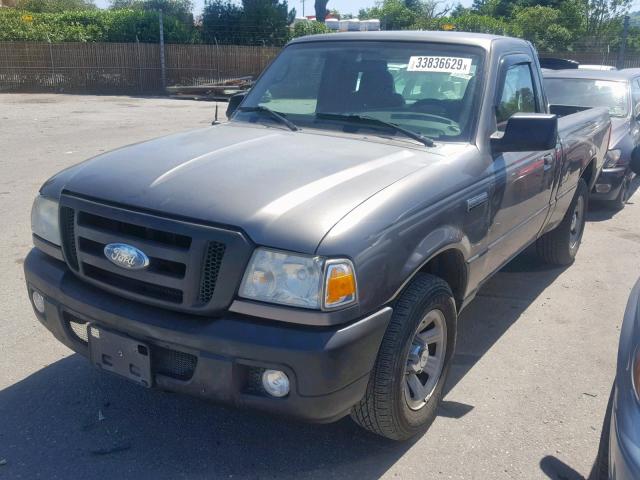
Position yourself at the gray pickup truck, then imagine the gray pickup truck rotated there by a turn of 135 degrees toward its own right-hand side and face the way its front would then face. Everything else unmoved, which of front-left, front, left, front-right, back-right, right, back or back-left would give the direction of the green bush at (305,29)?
front

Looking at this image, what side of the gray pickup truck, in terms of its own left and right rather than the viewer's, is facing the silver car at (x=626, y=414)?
left

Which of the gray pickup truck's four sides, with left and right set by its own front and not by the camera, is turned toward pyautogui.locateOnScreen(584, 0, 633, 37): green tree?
back

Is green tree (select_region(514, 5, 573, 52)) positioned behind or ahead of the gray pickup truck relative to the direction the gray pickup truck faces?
behind

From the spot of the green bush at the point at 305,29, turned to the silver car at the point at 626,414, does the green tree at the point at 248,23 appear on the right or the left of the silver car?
right

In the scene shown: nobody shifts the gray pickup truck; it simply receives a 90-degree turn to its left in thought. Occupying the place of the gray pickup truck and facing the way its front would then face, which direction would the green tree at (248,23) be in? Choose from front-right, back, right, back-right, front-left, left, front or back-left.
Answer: back-left

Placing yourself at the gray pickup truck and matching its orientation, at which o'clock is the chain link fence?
The chain link fence is roughly at 4 o'clock from the gray pickup truck.

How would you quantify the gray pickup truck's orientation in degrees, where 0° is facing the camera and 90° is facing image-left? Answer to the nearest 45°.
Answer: approximately 45°

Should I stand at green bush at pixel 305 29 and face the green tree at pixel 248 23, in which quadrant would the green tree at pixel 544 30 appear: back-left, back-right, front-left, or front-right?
back-left
